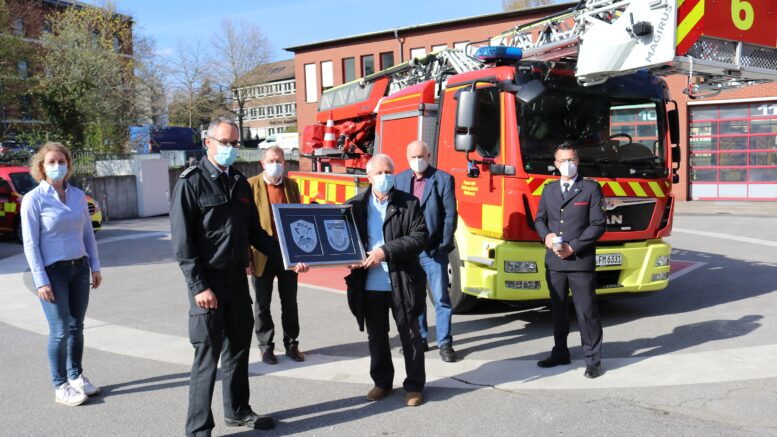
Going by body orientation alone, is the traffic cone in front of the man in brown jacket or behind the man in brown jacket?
behind

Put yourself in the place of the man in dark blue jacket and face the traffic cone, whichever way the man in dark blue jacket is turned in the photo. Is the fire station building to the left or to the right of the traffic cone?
right

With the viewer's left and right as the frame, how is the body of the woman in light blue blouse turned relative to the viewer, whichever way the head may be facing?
facing the viewer and to the right of the viewer

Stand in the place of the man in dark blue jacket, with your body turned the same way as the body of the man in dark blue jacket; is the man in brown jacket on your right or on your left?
on your right

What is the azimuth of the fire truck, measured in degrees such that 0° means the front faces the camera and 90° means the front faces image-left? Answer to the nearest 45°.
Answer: approximately 315°

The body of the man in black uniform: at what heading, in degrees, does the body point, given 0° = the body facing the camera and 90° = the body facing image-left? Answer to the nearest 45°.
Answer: approximately 315°

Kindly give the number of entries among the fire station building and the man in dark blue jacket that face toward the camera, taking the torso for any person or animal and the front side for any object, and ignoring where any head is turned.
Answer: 2

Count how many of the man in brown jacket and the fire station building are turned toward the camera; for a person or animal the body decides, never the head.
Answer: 2

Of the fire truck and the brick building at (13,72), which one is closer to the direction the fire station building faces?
the fire truck

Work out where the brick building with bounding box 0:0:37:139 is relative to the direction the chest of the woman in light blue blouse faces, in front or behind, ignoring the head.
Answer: behind
